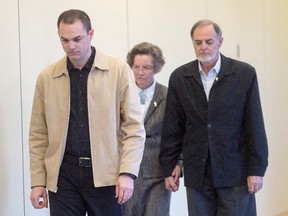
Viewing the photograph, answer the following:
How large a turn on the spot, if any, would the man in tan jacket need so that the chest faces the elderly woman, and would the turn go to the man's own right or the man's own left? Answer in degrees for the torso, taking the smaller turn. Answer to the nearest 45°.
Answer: approximately 135° to the man's own left

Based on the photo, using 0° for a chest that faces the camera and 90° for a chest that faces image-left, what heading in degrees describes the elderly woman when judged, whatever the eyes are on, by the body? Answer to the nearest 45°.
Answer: approximately 45°

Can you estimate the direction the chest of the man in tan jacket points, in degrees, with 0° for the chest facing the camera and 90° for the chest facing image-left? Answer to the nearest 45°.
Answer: approximately 0°

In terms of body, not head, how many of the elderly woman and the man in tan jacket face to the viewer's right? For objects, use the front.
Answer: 0

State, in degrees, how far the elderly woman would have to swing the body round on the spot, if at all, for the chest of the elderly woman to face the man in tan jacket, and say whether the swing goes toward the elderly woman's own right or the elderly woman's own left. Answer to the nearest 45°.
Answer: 0° — they already face them
